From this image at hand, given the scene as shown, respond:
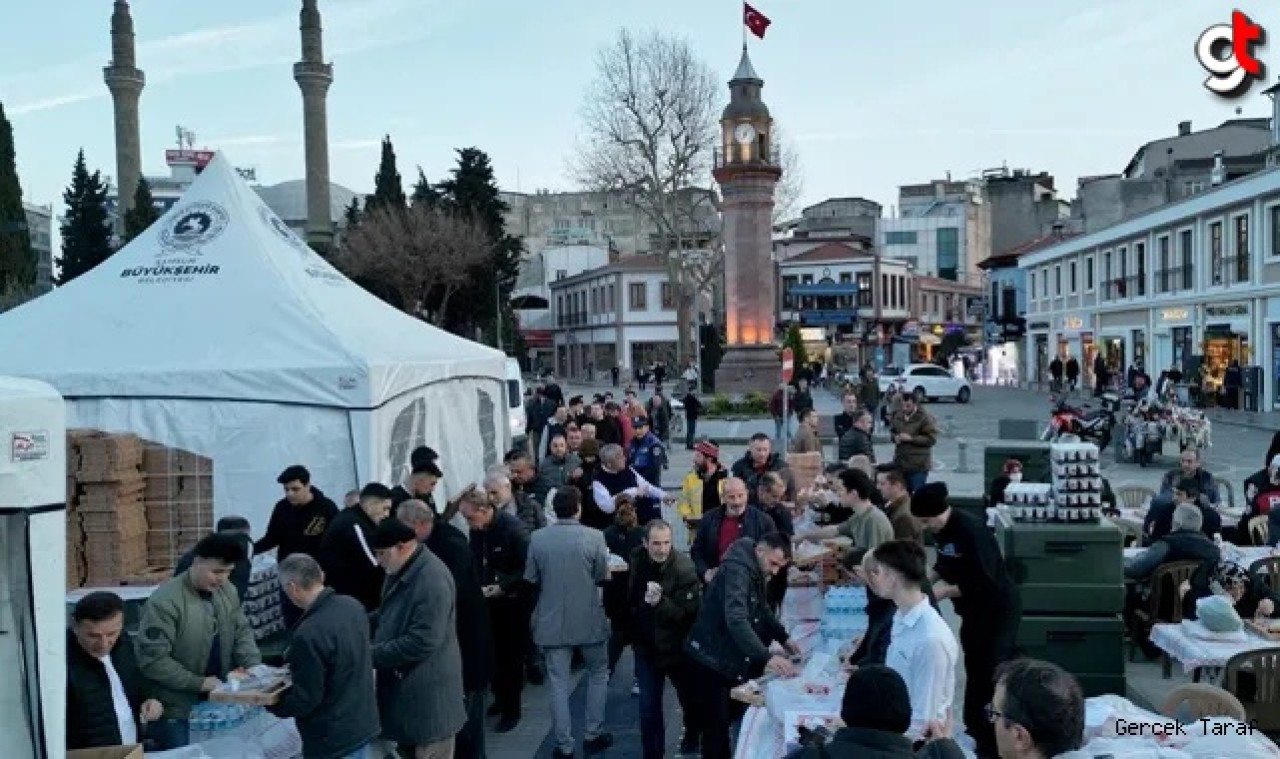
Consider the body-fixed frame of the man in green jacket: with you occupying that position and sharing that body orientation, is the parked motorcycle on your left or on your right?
on your left

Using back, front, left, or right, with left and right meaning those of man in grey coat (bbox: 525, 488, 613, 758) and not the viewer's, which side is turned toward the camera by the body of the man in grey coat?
back

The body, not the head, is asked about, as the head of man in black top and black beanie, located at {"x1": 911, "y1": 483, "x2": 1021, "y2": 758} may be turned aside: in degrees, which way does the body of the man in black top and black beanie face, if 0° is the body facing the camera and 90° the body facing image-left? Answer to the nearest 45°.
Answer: approximately 90°

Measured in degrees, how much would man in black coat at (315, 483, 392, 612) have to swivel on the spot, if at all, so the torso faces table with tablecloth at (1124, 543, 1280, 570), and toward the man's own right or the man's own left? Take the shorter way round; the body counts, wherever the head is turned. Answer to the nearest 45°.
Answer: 0° — they already face it

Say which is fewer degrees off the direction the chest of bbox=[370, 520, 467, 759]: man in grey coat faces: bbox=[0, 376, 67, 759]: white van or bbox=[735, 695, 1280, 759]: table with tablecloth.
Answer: the white van

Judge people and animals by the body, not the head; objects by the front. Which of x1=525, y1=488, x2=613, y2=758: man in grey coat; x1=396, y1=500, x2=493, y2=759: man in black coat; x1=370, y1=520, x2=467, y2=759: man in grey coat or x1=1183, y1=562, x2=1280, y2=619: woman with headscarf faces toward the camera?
the woman with headscarf

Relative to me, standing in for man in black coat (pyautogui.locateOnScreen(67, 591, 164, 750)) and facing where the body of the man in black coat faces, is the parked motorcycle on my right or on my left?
on my left

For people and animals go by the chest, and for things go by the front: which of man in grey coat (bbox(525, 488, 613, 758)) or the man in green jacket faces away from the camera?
the man in grey coat

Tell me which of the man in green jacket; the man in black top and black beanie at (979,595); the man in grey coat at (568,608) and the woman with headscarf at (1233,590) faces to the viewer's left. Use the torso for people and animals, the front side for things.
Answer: the man in black top and black beanie

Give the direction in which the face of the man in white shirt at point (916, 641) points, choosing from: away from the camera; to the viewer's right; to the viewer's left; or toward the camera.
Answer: to the viewer's left

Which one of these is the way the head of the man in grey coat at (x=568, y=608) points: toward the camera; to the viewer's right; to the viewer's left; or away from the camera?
away from the camera
